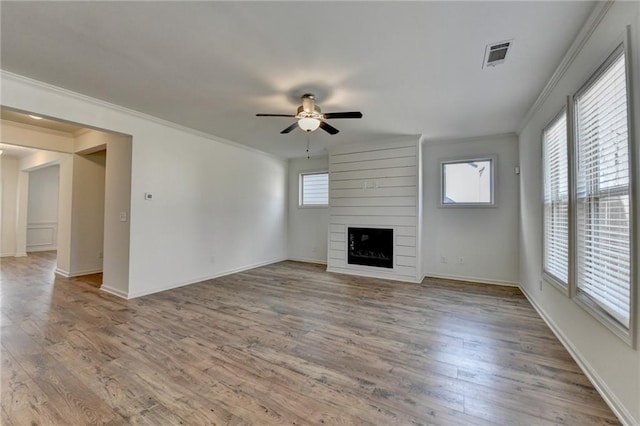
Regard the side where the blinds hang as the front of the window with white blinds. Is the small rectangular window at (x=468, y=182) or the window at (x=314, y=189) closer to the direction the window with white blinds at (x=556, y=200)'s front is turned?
the window

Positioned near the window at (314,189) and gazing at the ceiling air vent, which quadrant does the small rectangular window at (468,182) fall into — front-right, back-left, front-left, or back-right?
front-left

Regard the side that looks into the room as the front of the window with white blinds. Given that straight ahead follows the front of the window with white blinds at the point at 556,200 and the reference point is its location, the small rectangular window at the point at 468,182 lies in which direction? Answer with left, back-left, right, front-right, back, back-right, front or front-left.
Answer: front-right

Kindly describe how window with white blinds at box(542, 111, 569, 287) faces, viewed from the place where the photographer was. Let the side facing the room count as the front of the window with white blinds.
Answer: facing to the left of the viewer

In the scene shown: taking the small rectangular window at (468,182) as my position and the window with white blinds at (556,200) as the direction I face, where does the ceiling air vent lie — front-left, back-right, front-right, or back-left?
front-right

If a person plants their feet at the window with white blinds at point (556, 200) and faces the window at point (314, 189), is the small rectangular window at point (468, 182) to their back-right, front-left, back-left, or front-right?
front-right

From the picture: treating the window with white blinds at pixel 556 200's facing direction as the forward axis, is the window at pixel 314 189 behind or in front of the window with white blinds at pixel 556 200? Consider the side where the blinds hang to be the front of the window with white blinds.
in front
